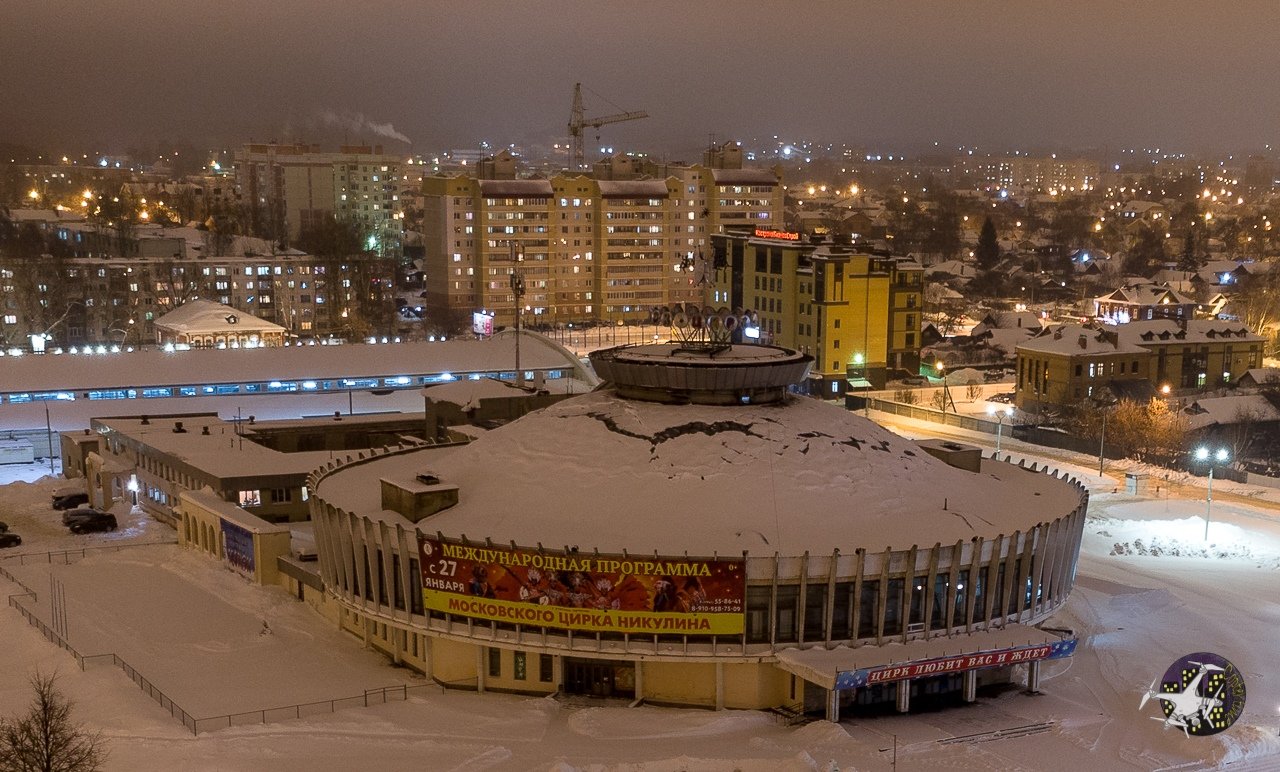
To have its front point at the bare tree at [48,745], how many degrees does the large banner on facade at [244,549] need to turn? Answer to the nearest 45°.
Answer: approximately 45° to its left

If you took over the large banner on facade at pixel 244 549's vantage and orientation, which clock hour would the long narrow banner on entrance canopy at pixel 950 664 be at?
the long narrow banner on entrance canopy at pixel 950 664 is roughly at 9 o'clock from the large banner on facade at pixel 244 549.

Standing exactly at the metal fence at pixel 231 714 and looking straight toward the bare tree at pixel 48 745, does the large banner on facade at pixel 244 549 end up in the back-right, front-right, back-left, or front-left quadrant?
back-right

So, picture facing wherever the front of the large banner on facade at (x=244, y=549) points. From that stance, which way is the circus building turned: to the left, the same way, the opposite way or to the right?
to the left

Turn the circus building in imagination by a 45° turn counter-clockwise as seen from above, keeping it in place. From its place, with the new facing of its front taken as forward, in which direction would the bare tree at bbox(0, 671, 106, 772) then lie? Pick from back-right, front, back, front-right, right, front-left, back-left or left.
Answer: back-right

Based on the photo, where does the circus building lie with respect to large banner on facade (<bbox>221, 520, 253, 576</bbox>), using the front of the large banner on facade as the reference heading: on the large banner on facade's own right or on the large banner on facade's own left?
on the large banner on facade's own left

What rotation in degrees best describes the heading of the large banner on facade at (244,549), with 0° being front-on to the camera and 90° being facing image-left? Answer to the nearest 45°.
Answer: approximately 45°

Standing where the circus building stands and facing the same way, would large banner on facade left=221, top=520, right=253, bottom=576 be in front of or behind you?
behind

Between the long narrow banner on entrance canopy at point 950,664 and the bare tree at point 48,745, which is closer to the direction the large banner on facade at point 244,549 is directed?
the bare tree
